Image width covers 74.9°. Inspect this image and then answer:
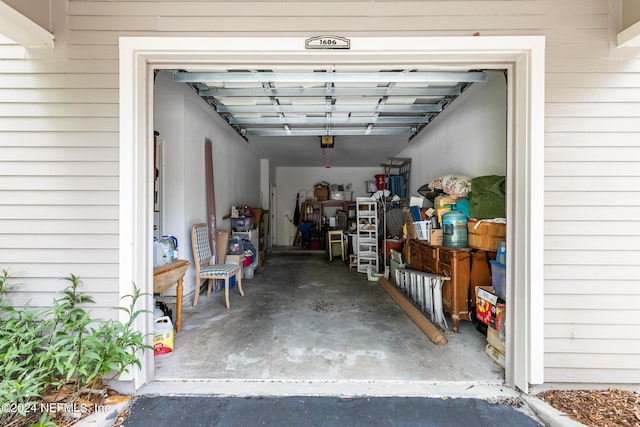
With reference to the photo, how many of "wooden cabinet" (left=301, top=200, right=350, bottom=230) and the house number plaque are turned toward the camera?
2

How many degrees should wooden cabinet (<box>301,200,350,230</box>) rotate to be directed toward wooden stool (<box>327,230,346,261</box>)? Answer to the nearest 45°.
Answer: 0° — it already faces it

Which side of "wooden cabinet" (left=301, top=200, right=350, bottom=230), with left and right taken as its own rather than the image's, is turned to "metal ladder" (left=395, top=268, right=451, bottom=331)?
front

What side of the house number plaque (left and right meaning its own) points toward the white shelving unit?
back

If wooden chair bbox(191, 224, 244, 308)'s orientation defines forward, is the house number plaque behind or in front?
in front

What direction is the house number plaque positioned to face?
toward the camera

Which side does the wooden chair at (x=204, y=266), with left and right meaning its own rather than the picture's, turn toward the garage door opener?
left

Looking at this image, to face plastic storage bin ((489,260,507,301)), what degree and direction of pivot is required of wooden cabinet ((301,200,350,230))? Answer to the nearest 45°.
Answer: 0° — it already faces it

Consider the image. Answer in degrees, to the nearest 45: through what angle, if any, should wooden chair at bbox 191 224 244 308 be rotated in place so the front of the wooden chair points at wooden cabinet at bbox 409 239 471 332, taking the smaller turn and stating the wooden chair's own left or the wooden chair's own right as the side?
0° — it already faces it

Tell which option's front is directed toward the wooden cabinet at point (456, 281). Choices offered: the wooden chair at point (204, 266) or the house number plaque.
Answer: the wooden chair

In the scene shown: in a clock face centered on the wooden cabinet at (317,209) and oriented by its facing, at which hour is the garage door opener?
The garage door opener is roughly at 12 o'clock from the wooden cabinet.

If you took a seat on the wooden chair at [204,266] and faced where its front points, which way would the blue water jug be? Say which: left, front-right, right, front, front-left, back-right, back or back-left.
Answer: front

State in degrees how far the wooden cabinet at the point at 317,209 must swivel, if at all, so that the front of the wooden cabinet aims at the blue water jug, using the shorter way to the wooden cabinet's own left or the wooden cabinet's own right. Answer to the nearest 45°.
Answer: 0° — it already faces it

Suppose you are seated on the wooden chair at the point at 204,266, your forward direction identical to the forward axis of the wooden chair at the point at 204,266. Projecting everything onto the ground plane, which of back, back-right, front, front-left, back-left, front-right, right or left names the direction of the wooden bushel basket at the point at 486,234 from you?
front

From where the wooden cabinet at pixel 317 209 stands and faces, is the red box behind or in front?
in front
